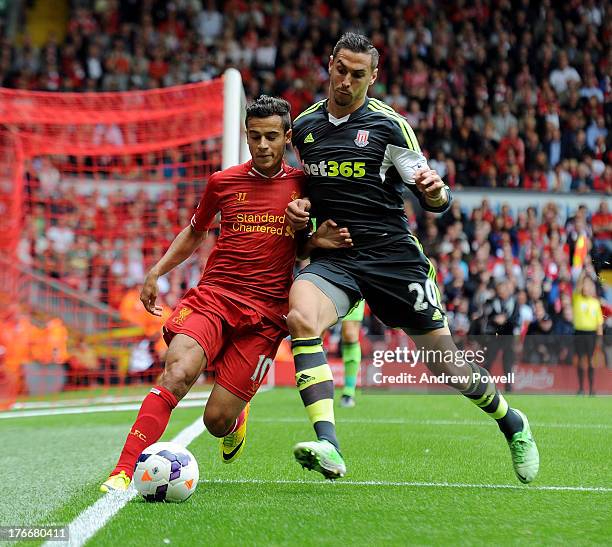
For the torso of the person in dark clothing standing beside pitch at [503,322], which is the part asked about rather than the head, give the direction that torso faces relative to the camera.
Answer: toward the camera

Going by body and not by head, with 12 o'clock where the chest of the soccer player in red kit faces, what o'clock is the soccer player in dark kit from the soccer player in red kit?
The soccer player in dark kit is roughly at 9 o'clock from the soccer player in red kit.

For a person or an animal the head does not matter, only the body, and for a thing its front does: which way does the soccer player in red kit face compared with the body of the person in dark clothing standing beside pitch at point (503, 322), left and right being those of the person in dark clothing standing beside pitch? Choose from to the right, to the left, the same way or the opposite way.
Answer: the same way

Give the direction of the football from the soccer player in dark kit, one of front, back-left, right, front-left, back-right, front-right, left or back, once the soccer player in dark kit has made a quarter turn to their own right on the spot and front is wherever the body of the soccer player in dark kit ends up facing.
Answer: left

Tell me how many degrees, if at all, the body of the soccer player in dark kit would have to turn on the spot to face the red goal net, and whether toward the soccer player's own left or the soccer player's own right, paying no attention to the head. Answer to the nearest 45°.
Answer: approximately 90° to the soccer player's own right

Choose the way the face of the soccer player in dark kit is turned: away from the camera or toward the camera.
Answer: toward the camera

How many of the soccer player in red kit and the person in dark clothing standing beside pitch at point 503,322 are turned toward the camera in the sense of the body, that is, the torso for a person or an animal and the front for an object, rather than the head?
2

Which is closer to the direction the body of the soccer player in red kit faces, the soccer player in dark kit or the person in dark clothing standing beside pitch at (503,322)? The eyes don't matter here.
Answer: the soccer player in dark kit

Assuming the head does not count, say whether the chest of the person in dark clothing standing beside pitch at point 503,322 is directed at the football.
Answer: yes

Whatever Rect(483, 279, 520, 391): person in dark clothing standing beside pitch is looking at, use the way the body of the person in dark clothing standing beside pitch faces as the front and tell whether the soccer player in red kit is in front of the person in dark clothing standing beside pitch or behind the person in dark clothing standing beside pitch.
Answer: in front

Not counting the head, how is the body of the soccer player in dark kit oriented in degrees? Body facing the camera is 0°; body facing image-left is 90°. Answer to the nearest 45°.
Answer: approximately 45°

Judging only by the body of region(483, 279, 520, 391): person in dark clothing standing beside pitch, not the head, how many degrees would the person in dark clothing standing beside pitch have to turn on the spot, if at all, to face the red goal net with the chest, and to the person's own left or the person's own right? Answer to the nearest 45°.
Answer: approximately 45° to the person's own right

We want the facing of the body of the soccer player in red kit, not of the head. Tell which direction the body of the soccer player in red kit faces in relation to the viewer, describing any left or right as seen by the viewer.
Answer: facing the viewer

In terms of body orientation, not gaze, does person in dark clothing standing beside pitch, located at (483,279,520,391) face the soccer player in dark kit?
yes
